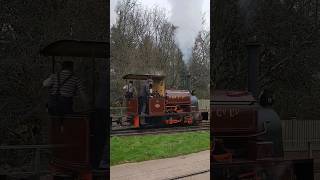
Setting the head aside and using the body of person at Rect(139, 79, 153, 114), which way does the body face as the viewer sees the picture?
to the viewer's right
